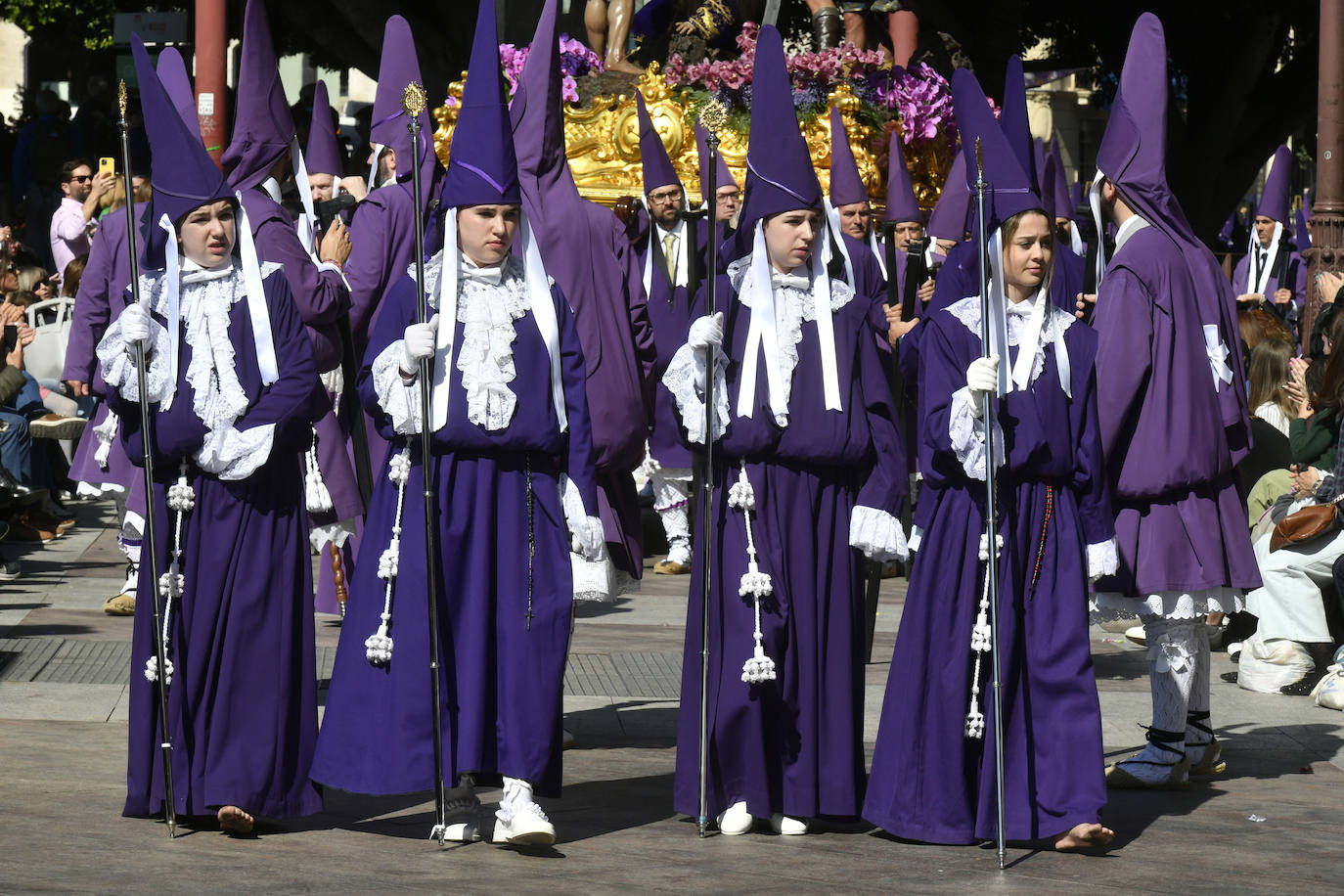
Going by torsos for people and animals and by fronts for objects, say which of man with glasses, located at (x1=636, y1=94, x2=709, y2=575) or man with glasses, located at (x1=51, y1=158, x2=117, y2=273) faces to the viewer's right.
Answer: man with glasses, located at (x1=51, y1=158, x2=117, y2=273)

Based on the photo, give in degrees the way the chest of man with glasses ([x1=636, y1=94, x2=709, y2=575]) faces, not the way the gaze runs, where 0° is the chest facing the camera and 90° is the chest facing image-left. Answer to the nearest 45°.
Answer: approximately 0°

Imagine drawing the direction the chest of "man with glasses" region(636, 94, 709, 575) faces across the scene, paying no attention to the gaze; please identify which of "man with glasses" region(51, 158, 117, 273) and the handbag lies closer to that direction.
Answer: the handbag

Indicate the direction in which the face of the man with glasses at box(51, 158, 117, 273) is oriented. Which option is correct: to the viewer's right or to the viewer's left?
to the viewer's right

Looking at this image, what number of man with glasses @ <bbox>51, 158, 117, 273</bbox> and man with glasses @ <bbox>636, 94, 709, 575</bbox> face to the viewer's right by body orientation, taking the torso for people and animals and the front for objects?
1

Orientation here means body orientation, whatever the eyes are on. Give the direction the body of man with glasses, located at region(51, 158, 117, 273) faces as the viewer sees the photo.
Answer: to the viewer's right
